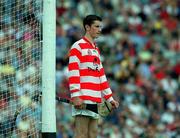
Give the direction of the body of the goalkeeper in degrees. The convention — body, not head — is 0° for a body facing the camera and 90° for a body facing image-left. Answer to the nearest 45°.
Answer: approximately 315°

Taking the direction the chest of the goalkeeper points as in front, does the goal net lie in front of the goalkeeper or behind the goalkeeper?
behind
